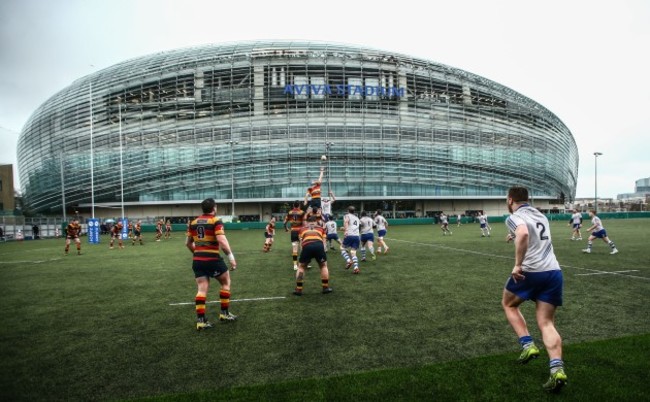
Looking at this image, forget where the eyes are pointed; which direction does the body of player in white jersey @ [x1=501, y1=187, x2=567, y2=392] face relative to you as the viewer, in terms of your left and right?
facing away from the viewer and to the left of the viewer

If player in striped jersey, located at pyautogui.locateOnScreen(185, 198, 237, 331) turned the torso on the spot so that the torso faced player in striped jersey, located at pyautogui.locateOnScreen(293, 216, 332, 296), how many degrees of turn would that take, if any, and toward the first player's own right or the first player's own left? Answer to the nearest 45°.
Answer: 0° — they already face them

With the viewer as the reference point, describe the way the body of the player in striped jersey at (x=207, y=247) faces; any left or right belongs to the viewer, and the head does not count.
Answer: facing away from the viewer and to the right of the viewer

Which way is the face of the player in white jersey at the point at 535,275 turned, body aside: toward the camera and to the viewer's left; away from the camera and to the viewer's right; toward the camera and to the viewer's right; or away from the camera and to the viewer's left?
away from the camera and to the viewer's left

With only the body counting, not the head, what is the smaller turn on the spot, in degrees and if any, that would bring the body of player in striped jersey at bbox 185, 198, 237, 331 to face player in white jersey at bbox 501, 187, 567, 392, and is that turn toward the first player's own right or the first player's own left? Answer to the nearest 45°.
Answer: approximately 90° to the first player's own right

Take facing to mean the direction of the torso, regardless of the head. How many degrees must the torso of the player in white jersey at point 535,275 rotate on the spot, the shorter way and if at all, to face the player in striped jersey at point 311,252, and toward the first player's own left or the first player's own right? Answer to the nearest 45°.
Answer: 0° — they already face them

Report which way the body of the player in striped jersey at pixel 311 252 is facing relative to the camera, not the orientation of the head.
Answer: away from the camera

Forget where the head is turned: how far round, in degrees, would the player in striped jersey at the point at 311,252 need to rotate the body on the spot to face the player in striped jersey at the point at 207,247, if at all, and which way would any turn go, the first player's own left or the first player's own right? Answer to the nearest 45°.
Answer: approximately 135° to the first player's own left
